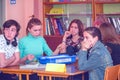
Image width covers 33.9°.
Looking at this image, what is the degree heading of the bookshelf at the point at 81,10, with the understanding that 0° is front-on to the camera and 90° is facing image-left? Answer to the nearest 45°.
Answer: approximately 0°

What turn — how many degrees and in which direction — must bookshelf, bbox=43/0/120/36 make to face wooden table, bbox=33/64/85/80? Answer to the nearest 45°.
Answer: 0° — it already faces it

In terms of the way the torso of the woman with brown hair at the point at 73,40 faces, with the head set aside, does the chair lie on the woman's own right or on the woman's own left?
on the woman's own left

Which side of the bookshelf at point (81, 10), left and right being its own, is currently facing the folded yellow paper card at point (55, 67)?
front

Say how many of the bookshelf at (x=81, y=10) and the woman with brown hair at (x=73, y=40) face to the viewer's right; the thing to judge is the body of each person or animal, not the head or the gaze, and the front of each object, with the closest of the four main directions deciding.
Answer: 0

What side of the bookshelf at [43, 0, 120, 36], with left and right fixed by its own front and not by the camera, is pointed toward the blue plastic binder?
front

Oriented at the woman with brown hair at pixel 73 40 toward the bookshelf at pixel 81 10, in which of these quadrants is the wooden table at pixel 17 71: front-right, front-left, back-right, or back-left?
back-left

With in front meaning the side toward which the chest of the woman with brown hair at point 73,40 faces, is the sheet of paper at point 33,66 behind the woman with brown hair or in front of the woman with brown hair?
in front

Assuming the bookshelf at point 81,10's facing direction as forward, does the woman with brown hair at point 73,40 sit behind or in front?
in front

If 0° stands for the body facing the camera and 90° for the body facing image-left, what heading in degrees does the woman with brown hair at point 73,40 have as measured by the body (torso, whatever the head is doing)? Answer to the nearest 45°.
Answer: approximately 45°

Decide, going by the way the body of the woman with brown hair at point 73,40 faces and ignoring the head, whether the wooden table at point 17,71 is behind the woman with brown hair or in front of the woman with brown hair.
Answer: in front
